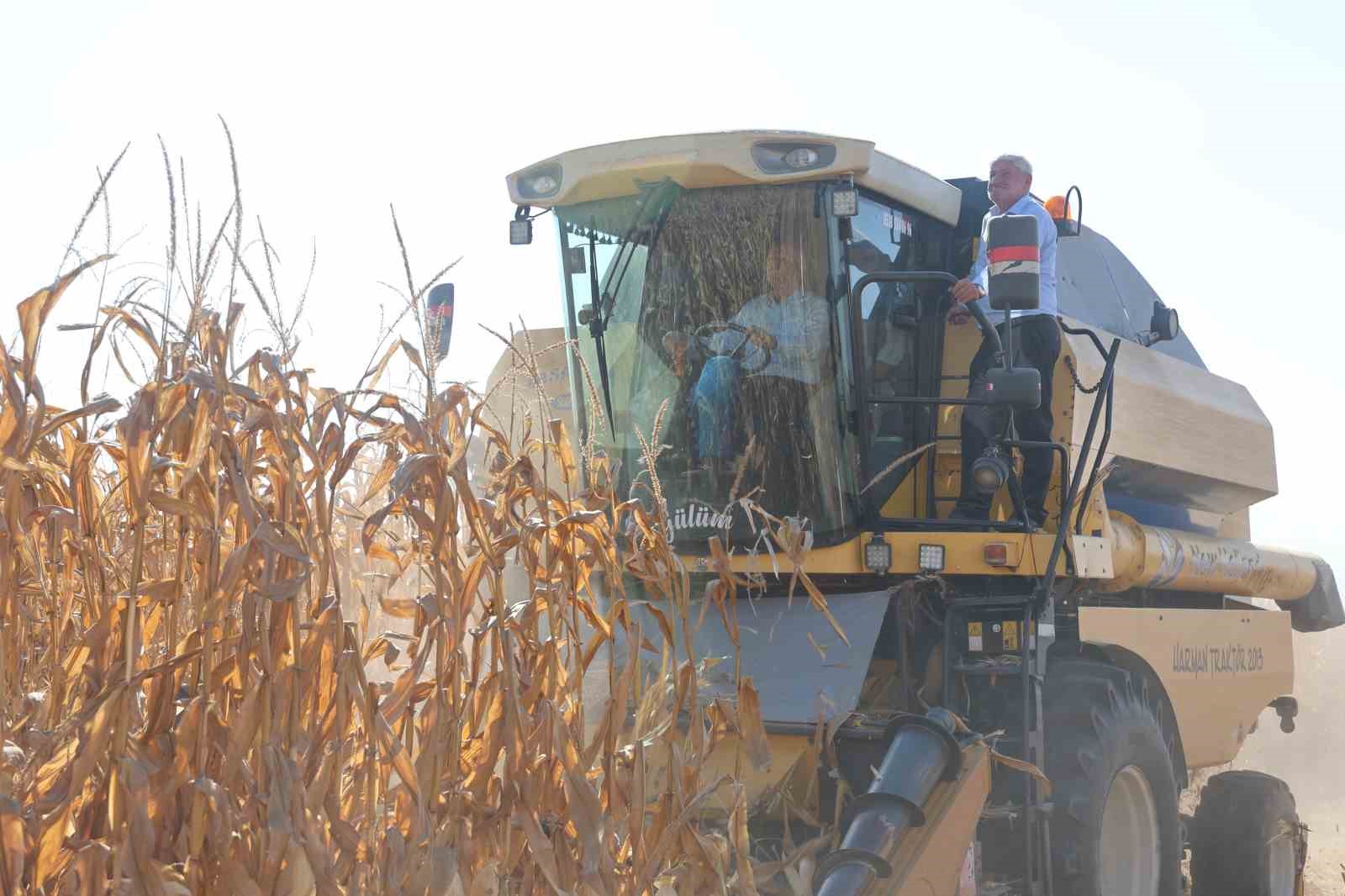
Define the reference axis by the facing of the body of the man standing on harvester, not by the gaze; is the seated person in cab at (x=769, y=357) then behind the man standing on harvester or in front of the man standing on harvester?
in front

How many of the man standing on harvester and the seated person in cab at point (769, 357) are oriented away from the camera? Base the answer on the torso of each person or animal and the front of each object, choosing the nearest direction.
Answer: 0

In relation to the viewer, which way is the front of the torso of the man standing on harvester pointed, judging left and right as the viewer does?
facing the viewer and to the left of the viewer

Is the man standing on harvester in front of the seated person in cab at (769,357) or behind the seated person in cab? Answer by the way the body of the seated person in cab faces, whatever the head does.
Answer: behind

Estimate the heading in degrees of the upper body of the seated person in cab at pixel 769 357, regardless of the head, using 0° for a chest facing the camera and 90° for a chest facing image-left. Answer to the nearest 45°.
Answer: approximately 45°

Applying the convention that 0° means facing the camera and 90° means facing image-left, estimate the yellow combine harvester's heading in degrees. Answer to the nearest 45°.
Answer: approximately 45°
